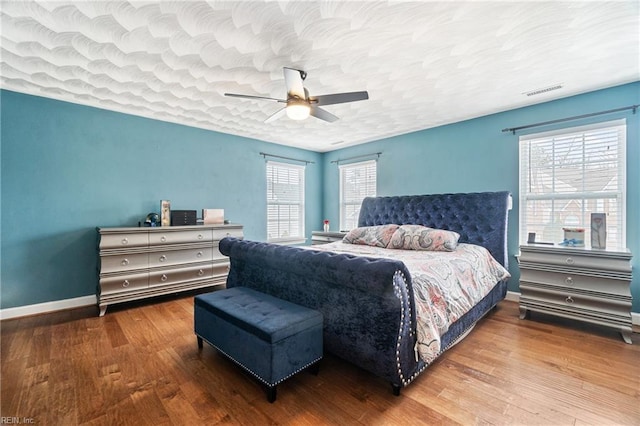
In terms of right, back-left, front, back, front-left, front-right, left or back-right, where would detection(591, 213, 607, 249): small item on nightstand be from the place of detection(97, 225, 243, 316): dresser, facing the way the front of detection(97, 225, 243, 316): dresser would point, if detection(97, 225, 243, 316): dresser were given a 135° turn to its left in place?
back-right

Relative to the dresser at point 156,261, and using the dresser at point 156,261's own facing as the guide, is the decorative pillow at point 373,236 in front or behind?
in front

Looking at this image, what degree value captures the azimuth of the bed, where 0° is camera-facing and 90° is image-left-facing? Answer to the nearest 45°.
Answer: approximately 45°

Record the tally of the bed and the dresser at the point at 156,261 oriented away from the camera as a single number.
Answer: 0

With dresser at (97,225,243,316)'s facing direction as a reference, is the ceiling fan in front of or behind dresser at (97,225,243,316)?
in front

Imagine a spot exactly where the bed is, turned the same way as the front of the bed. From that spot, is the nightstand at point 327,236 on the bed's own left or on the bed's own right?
on the bed's own right

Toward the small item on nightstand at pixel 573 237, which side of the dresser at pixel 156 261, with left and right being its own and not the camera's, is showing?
front

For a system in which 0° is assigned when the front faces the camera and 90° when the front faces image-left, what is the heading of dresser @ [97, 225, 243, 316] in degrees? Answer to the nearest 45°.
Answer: approximately 315°

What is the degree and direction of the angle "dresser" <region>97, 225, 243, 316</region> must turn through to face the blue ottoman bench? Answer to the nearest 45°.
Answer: approximately 45° to its right

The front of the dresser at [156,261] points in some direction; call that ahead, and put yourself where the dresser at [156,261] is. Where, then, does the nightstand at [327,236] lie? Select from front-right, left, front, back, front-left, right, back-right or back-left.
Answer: front-left
